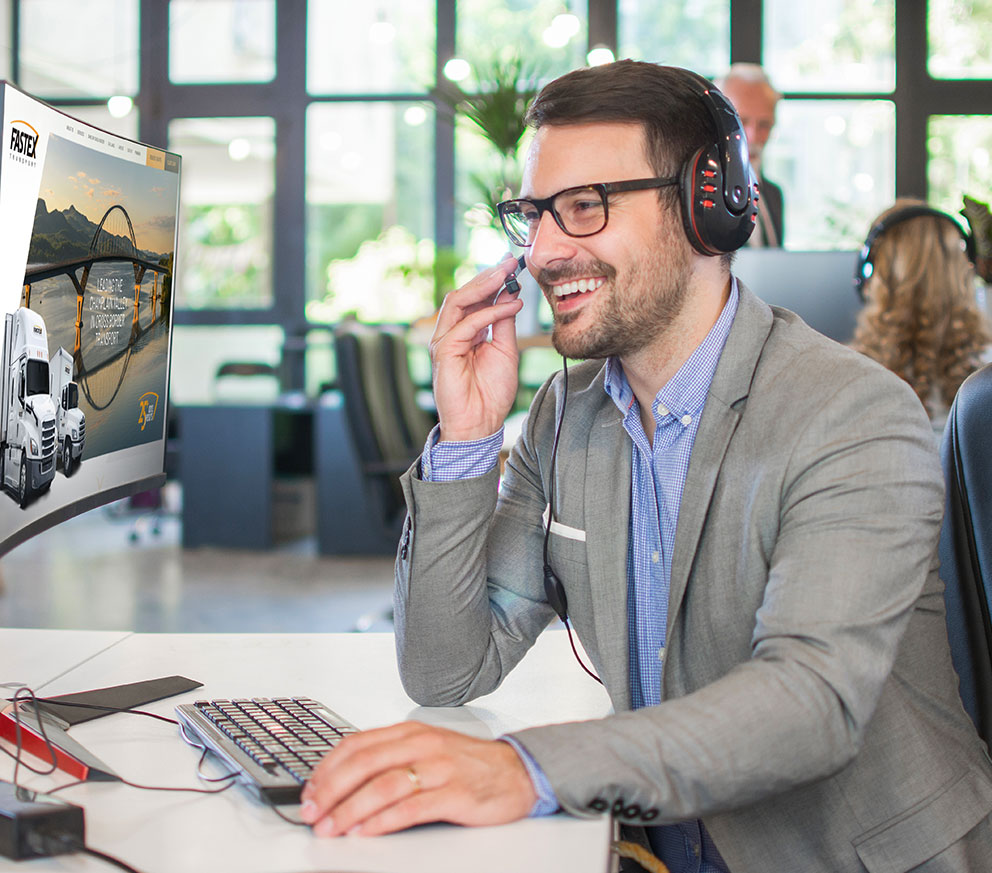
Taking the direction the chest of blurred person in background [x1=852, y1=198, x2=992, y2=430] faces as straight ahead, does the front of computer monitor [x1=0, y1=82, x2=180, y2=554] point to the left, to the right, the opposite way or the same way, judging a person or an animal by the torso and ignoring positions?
to the right

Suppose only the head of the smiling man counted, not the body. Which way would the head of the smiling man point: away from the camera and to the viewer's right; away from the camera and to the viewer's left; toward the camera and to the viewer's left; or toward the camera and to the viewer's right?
toward the camera and to the viewer's left

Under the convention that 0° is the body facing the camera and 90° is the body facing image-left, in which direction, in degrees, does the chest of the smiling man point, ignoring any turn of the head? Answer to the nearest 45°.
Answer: approximately 45°

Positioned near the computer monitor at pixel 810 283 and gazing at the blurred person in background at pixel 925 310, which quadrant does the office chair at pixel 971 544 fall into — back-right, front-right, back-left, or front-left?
front-right

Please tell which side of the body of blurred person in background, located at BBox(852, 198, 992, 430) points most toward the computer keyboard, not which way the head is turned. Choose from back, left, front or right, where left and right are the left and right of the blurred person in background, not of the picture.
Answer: back

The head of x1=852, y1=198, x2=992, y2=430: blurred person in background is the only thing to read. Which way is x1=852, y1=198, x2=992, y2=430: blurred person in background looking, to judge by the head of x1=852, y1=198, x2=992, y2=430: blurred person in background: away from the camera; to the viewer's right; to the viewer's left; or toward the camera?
away from the camera

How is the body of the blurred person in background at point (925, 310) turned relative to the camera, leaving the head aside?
away from the camera

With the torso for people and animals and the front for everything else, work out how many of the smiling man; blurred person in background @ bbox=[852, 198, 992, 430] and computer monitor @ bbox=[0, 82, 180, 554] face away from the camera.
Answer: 1

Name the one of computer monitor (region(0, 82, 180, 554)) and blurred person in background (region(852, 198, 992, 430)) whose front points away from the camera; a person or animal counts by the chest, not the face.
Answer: the blurred person in background

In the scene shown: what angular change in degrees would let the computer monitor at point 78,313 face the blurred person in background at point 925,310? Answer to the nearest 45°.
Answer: approximately 90° to its left

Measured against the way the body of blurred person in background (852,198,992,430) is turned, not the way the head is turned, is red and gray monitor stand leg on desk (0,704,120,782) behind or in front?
behind
